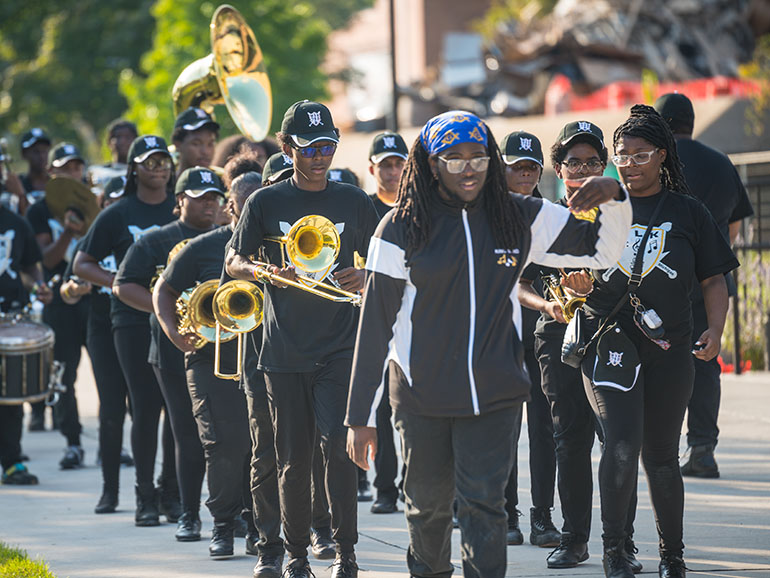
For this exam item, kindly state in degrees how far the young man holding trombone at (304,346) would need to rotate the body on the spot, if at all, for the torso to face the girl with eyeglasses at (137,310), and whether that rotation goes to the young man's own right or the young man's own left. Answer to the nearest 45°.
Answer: approximately 135° to the young man's own right

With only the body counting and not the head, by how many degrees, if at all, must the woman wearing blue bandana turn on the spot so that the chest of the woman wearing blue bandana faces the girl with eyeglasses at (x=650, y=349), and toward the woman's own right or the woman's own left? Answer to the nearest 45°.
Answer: approximately 135° to the woman's own left

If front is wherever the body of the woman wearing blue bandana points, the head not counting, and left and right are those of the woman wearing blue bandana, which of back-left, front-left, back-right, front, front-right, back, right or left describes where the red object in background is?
back

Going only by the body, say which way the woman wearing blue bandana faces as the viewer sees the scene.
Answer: toward the camera

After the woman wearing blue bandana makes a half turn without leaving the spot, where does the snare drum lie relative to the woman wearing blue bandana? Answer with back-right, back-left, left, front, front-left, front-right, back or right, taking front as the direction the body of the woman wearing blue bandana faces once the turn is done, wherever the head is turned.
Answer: front-left

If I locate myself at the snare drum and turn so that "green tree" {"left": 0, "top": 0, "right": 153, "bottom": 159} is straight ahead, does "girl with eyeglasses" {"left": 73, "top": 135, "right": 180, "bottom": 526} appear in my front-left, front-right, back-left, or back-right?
back-right

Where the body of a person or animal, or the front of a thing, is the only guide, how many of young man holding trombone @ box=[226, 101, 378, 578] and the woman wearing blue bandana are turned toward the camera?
2
